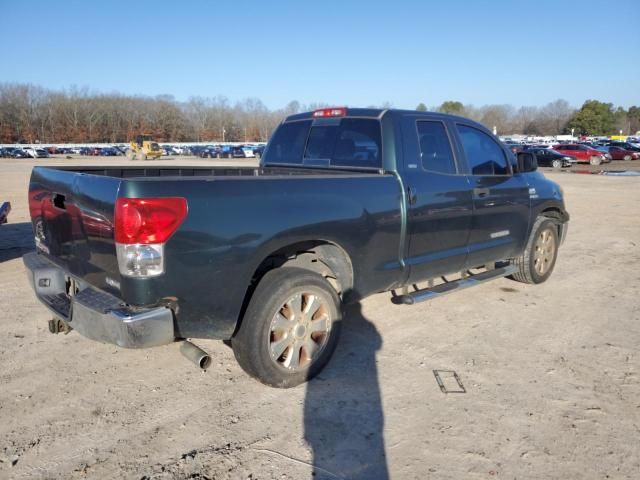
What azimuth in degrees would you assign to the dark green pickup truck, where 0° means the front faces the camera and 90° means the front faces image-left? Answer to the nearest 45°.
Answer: approximately 225°

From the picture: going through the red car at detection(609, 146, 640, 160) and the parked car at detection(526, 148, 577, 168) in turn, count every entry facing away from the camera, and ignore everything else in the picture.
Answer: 0

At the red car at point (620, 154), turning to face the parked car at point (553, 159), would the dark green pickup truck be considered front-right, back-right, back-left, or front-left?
front-left

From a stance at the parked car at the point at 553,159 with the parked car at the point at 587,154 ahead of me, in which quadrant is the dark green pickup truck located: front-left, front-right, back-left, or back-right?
back-right

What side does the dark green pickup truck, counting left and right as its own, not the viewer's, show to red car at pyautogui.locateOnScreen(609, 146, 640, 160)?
front

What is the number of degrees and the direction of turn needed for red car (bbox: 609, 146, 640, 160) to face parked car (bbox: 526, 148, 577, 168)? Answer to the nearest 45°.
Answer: approximately 45° to its right

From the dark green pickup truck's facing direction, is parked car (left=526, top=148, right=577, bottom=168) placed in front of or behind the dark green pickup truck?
in front

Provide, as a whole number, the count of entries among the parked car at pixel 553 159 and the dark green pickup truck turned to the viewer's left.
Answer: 0
